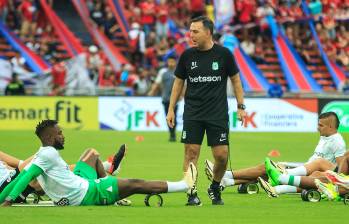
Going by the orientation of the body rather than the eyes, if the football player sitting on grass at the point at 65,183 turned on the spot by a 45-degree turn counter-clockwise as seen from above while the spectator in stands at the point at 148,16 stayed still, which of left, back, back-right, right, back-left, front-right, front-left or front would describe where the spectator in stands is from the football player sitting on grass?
front-left

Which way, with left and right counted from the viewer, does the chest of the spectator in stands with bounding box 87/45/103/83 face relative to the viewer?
facing the viewer

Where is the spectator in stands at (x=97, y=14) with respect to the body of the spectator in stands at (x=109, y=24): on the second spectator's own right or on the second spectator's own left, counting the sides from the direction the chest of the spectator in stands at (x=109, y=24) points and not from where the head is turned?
on the second spectator's own right

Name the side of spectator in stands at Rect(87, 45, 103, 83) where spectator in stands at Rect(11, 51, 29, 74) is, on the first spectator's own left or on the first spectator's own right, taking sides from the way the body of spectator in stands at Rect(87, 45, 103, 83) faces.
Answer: on the first spectator's own right

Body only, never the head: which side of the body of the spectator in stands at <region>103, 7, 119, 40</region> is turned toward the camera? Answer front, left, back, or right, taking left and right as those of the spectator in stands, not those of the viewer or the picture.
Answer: front

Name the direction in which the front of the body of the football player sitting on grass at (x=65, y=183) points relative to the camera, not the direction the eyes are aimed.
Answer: to the viewer's right

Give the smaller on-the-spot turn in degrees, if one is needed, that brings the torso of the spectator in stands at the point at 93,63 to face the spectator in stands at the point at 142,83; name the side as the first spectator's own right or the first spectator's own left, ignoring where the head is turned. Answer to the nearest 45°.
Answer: approximately 90° to the first spectator's own left

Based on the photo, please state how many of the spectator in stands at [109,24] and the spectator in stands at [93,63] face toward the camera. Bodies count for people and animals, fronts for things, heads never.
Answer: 2

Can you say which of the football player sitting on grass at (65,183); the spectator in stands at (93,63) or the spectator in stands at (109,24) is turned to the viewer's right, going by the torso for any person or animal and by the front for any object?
the football player sitting on grass

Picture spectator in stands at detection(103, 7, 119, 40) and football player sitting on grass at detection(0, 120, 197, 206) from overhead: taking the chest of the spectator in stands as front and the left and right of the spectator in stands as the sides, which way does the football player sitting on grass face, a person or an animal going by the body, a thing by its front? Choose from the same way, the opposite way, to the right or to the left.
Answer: to the left

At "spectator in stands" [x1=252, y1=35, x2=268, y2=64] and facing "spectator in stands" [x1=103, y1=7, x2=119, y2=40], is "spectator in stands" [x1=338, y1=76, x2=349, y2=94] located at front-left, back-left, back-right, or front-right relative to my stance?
back-left

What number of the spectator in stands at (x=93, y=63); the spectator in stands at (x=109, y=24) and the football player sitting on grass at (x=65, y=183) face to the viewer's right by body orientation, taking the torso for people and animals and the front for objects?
1
